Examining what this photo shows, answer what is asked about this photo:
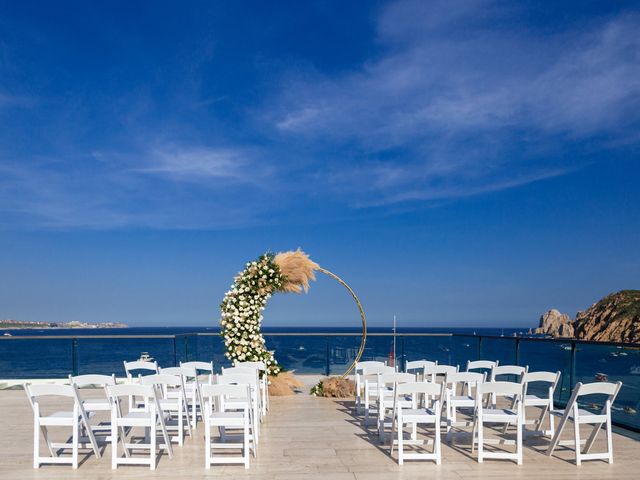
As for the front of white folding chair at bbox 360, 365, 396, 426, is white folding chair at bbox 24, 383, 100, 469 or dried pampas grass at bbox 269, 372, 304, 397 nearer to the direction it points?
the dried pampas grass

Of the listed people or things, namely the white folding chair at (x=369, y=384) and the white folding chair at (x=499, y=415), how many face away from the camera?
2

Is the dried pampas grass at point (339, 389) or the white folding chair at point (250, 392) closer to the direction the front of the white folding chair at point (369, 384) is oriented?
the dried pampas grass

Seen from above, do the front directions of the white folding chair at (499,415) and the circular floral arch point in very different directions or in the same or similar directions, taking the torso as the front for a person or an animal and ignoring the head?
very different directions

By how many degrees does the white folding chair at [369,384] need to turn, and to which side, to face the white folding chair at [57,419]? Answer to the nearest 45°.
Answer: approximately 135° to its left

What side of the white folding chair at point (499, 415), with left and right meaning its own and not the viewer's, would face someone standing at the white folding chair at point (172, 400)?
left

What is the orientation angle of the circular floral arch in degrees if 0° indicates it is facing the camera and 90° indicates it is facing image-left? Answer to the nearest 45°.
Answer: approximately 0°

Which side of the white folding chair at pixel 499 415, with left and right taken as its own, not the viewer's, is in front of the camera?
back

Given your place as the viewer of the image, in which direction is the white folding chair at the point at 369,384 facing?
facing away from the viewer
